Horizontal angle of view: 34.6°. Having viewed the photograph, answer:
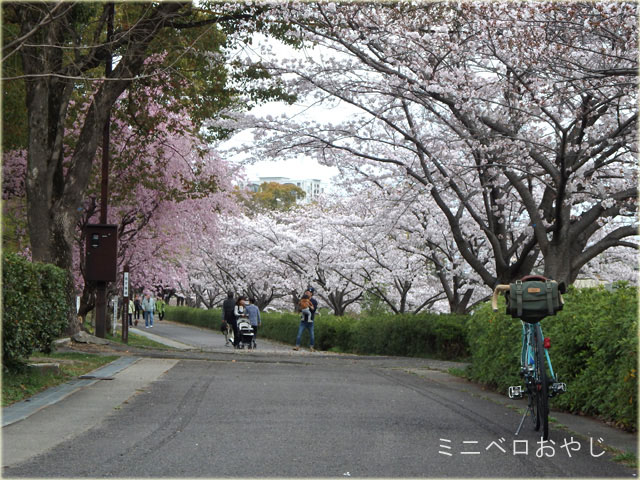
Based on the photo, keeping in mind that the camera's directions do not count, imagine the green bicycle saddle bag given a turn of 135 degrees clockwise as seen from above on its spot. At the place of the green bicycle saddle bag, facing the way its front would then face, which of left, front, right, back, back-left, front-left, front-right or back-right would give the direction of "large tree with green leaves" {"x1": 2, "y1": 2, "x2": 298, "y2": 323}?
front

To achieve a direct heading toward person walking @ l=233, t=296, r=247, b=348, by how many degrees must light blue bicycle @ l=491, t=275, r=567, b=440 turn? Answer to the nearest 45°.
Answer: approximately 45° to its left

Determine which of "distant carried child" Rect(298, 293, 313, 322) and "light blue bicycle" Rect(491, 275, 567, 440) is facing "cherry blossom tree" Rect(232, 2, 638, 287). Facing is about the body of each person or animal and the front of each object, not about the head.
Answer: the light blue bicycle

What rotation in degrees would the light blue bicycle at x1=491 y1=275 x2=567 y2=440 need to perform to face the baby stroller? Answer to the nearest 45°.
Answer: approximately 45° to its left

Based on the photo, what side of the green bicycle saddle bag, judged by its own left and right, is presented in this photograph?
front

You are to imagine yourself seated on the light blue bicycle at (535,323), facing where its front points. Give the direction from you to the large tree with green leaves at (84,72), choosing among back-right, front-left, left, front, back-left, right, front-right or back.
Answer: front-left

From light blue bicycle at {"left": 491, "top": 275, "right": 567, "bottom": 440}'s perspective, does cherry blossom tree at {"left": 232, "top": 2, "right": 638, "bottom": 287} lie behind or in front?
in front

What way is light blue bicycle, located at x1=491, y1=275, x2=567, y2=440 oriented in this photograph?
away from the camera
